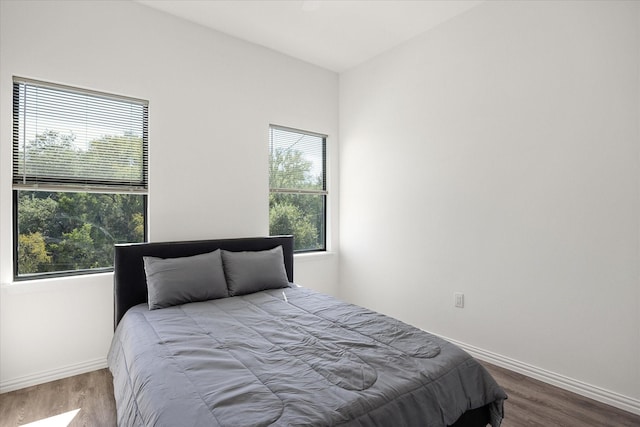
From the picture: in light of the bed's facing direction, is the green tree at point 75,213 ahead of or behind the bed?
behind

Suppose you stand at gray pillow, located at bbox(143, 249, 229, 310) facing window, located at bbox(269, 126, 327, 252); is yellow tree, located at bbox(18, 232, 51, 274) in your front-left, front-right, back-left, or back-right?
back-left

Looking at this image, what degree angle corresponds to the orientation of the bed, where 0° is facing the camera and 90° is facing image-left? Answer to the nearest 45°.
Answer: approximately 315°

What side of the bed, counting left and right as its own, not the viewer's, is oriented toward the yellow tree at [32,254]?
back

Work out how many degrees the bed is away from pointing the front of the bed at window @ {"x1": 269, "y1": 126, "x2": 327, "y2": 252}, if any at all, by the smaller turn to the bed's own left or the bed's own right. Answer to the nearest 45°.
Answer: approximately 135° to the bed's own left

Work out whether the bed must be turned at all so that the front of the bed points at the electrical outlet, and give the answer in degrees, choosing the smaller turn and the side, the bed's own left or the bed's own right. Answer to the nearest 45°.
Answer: approximately 90° to the bed's own left

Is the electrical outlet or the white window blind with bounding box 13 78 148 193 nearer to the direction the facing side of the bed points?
the electrical outlet
